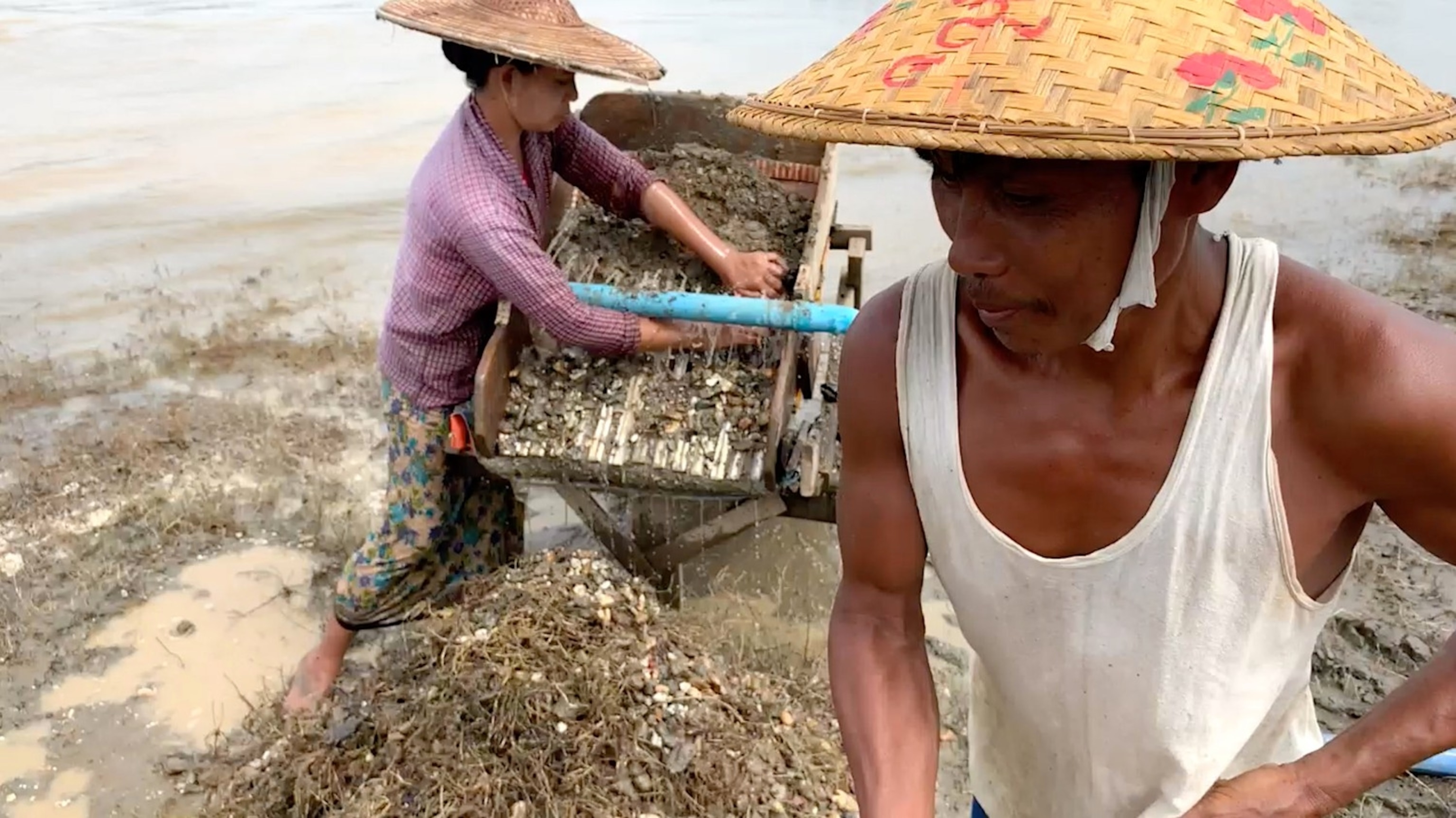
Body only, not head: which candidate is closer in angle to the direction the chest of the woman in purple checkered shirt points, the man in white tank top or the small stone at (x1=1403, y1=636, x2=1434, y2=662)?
the small stone

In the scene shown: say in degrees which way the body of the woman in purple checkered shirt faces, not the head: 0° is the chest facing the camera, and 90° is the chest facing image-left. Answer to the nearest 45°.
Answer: approximately 270°

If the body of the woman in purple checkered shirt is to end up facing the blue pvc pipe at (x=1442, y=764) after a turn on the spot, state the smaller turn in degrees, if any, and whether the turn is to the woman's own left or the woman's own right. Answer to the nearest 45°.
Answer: approximately 45° to the woman's own right

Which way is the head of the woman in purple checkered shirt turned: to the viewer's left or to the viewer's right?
to the viewer's right

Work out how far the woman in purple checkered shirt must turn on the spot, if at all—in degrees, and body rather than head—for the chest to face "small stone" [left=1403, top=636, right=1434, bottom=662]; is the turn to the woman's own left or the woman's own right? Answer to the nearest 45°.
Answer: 0° — they already face it
